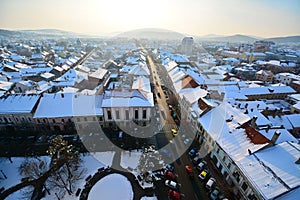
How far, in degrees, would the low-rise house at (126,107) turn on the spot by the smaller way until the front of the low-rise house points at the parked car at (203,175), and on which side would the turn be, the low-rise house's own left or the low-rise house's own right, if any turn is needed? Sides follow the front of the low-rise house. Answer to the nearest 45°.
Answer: approximately 45° to the low-rise house's own left

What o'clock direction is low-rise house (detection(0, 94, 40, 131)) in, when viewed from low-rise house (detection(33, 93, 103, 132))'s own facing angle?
low-rise house (detection(0, 94, 40, 131)) is roughly at 4 o'clock from low-rise house (detection(33, 93, 103, 132)).

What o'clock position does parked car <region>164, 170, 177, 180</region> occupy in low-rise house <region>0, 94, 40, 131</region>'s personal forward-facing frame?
The parked car is roughly at 11 o'clock from the low-rise house.

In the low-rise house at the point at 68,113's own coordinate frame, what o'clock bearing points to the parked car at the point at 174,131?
The parked car is roughly at 10 o'clock from the low-rise house.

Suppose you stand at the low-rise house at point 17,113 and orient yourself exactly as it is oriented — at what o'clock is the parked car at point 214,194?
The parked car is roughly at 11 o'clock from the low-rise house.

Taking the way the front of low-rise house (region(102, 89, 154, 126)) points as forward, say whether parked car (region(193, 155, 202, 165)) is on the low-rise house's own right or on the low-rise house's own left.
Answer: on the low-rise house's own left

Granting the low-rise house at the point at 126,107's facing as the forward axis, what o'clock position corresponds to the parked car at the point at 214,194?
The parked car is roughly at 11 o'clock from the low-rise house.

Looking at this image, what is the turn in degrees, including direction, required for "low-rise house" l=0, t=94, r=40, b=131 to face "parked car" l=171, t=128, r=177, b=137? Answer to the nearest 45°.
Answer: approximately 45° to its left

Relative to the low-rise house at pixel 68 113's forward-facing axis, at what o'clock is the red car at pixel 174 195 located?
The red car is roughly at 11 o'clock from the low-rise house.

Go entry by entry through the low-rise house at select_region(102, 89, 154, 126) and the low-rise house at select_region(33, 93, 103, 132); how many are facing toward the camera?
2

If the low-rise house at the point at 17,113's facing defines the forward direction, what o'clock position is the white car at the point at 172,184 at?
The white car is roughly at 11 o'clock from the low-rise house.
